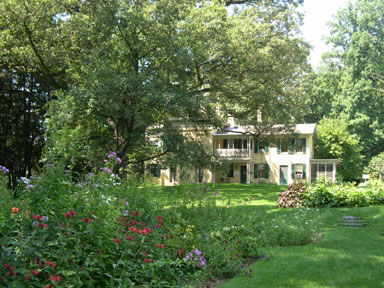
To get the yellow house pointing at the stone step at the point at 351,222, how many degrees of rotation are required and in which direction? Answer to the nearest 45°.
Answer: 0° — it already faces it

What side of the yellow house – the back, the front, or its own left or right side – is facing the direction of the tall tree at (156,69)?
front

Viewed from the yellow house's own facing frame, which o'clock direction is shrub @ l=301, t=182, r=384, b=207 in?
The shrub is roughly at 12 o'clock from the yellow house.

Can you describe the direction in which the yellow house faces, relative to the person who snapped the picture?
facing the viewer

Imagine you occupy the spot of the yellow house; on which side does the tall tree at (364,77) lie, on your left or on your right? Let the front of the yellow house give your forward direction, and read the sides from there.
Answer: on your left

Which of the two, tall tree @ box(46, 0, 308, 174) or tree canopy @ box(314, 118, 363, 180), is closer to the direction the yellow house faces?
the tall tree

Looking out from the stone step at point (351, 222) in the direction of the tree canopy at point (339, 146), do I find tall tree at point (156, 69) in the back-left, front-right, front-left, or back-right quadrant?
front-left

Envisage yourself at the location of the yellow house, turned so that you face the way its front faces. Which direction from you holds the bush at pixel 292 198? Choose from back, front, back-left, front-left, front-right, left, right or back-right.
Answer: front

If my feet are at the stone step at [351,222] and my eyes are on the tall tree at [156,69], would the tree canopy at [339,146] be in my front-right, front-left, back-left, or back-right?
front-right

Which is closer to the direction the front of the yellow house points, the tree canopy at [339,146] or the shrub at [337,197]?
the shrub

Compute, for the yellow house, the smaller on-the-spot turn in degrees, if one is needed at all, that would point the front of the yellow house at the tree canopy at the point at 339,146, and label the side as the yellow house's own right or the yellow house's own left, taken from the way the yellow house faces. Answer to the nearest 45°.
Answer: approximately 90° to the yellow house's own left
